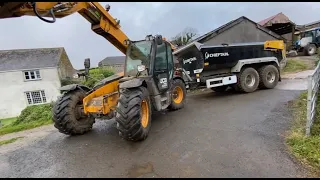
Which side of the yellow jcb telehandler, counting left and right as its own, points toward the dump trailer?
back

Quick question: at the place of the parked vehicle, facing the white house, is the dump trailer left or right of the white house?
left

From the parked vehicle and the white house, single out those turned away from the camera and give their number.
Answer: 0

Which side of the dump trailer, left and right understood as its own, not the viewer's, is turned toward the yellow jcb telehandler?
front

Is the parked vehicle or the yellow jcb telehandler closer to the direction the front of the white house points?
the yellow jcb telehandler

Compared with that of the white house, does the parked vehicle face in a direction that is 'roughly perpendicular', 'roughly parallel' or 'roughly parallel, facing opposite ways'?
roughly perpendicular

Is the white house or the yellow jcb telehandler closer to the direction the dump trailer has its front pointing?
the yellow jcb telehandler

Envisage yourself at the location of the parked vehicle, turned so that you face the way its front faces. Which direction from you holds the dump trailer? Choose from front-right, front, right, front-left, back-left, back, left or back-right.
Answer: front-left

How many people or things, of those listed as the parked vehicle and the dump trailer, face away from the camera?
0

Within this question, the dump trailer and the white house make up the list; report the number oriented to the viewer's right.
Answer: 0

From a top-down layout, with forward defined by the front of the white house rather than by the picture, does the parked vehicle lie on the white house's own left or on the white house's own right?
on the white house's own left

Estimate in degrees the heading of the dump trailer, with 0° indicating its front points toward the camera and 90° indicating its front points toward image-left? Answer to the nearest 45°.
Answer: approximately 45°
